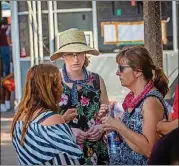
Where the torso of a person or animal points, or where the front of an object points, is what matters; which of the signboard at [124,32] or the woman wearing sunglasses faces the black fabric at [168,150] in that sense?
the signboard

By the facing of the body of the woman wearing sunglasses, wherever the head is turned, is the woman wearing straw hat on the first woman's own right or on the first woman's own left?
on the first woman's own right

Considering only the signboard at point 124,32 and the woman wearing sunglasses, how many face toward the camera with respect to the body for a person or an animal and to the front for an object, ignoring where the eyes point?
1

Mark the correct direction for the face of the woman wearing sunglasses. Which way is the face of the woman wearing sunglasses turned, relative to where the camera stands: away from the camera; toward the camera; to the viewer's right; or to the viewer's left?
to the viewer's left

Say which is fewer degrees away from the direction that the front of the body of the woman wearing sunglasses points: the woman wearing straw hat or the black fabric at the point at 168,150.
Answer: the woman wearing straw hat

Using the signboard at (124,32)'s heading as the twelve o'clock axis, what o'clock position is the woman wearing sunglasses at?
The woman wearing sunglasses is roughly at 12 o'clock from the signboard.

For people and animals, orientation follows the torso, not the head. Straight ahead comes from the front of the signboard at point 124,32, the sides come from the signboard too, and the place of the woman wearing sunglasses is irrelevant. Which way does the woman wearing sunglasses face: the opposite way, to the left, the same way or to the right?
to the right

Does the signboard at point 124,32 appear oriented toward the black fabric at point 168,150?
yes

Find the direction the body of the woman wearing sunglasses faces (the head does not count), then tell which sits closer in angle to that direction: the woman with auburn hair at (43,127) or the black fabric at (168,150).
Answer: the woman with auburn hair

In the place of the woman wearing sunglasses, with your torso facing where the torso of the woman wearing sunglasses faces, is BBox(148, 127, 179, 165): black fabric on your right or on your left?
on your left

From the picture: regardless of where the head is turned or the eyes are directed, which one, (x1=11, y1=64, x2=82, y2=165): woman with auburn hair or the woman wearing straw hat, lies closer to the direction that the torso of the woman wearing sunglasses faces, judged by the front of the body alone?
the woman with auburn hair

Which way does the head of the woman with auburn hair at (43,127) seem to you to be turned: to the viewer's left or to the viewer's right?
to the viewer's right

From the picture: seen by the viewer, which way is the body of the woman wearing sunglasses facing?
to the viewer's left
